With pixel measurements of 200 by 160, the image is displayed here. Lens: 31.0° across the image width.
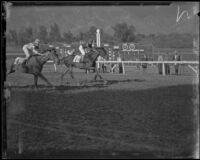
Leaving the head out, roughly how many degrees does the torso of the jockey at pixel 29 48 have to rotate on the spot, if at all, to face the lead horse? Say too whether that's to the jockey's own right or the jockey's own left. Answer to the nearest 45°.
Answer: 0° — they already face it

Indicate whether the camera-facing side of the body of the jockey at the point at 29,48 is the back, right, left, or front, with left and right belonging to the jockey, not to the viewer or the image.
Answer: right

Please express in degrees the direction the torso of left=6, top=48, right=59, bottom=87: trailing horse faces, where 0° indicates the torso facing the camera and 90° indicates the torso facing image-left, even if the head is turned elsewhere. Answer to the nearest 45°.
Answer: approximately 270°

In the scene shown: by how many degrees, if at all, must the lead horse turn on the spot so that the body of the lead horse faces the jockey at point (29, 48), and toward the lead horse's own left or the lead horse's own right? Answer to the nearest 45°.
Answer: approximately 180°

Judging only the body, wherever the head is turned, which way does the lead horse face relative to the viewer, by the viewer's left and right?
facing to the right of the viewer

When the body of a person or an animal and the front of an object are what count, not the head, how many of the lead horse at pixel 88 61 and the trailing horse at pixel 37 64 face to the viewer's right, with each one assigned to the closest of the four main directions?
2

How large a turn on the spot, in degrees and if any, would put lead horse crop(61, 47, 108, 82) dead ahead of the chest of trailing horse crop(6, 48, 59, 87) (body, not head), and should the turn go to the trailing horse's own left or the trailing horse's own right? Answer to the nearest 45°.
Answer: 0° — it already faces it

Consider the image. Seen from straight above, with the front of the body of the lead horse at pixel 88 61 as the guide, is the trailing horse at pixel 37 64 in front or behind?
behind
